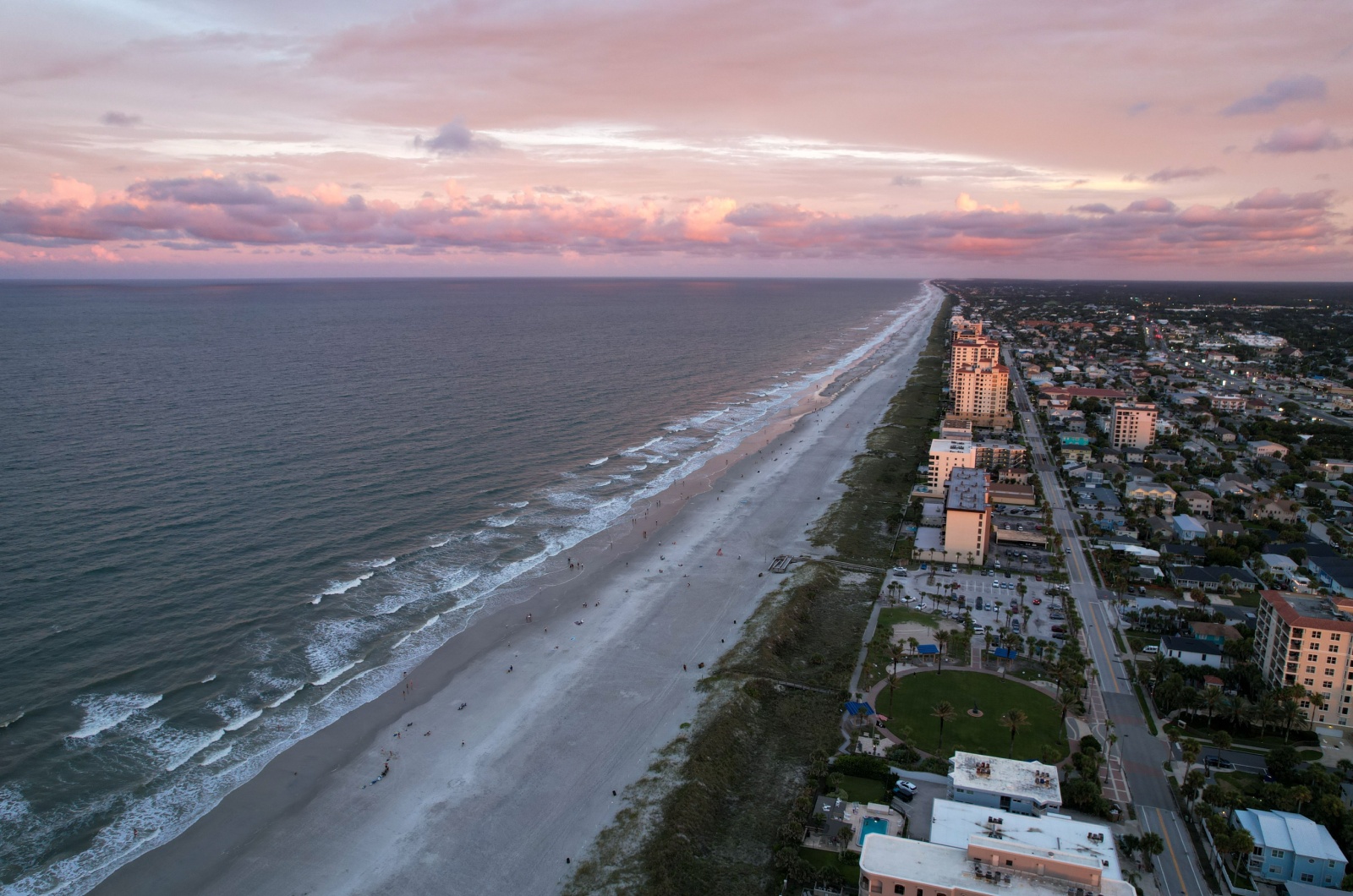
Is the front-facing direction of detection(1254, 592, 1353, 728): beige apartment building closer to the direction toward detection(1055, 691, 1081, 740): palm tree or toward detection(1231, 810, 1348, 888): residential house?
the palm tree

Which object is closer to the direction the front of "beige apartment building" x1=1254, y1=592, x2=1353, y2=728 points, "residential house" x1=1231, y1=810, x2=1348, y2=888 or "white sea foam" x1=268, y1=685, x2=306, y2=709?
the white sea foam

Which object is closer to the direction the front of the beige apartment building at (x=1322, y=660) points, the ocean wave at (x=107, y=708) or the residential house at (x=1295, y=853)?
the ocean wave

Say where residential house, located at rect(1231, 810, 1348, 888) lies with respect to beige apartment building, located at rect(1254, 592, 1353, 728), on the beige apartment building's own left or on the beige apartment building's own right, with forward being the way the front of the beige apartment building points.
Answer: on the beige apartment building's own left

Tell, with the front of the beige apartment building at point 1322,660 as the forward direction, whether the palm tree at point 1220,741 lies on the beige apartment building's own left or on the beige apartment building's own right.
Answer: on the beige apartment building's own left

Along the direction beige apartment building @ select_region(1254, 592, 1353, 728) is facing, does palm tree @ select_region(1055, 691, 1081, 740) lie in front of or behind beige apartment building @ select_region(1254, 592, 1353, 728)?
in front

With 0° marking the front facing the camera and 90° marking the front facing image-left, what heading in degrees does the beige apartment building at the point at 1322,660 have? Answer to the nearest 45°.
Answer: approximately 90°

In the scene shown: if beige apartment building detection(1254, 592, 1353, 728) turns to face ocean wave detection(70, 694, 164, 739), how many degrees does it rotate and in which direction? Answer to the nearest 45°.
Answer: approximately 45° to its left

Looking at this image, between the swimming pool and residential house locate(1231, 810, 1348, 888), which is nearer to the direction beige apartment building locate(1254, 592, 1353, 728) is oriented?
the swimming pool
